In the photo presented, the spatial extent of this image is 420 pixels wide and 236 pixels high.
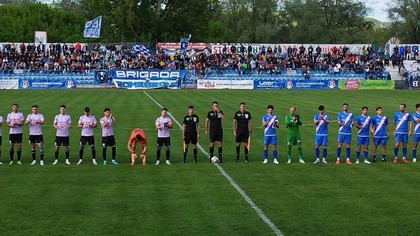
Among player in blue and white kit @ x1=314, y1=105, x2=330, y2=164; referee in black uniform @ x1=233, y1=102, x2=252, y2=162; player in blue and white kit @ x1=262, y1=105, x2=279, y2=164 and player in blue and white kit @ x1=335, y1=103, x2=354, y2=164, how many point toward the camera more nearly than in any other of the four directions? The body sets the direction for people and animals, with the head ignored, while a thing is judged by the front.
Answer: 4

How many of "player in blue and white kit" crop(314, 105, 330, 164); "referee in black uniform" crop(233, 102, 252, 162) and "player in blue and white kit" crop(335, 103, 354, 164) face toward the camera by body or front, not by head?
3

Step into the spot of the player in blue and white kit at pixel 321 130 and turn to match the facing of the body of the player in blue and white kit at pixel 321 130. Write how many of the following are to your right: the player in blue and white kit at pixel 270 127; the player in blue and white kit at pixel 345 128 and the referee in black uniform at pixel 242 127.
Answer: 2

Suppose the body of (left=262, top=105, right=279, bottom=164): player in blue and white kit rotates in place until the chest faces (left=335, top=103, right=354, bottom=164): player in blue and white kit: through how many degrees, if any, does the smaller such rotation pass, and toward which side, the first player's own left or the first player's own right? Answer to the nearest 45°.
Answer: approximately 90° to the first player's own left

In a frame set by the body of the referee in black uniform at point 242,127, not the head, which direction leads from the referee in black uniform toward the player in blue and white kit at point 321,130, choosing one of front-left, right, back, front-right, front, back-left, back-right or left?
left

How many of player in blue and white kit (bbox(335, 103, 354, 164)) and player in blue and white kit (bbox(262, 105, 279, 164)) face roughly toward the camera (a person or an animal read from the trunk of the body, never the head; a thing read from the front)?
2

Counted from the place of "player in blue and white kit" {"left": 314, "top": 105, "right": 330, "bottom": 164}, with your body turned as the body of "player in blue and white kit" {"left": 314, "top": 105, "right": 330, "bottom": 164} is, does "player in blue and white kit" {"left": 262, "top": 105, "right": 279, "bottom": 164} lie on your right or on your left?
on your right

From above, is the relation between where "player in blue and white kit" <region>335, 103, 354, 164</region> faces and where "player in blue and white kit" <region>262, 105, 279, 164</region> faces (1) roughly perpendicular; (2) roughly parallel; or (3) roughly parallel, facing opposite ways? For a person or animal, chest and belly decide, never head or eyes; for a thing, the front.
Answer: roughly parallel

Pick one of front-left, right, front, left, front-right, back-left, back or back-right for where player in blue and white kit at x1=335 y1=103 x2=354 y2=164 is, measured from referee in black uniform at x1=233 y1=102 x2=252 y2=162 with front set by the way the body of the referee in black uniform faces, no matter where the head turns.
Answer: left

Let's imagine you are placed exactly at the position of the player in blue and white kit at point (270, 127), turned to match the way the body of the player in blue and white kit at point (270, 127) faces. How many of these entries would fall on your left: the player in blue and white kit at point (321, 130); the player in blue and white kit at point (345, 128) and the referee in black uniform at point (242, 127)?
2

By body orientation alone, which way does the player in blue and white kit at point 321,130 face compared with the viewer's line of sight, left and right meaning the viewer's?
facing the viewer

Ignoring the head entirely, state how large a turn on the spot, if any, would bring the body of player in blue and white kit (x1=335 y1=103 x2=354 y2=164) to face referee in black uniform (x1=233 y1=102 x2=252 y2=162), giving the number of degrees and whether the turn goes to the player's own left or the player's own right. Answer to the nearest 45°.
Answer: approximately 90° to the player's own right

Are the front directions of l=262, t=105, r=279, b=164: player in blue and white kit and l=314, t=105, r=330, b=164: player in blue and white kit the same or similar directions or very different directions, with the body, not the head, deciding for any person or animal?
same or similar directions

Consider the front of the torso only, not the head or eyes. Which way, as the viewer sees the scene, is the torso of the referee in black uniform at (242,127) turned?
toward the camera
